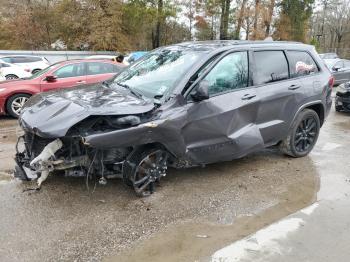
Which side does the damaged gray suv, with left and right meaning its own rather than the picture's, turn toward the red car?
right

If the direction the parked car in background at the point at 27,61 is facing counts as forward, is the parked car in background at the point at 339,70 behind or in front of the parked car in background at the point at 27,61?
behind

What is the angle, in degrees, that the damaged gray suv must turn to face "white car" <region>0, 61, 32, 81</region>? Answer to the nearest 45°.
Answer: approximately 90° to its right

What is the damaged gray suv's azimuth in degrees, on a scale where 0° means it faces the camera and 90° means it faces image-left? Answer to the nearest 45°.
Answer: approximately 45°

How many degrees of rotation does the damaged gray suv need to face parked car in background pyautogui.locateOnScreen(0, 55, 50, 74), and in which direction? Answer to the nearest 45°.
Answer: approximately 90° to its right

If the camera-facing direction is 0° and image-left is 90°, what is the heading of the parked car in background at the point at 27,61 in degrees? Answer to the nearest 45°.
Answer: approximately 90°

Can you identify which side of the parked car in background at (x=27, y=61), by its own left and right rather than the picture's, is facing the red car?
left
